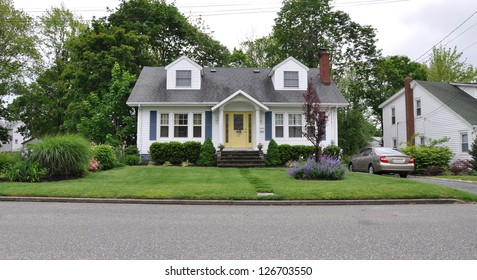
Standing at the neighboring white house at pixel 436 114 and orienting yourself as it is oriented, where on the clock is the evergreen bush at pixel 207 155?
The evergreen bush is roughly at 3 o'clock from the neighboring white house.

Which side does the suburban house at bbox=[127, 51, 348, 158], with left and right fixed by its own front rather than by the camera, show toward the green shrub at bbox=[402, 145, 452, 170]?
left

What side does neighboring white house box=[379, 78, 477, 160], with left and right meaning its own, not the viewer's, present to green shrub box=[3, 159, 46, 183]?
right

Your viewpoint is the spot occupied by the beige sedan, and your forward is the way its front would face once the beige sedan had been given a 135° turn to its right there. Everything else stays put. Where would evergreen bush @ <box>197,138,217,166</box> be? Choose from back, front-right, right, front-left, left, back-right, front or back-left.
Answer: back

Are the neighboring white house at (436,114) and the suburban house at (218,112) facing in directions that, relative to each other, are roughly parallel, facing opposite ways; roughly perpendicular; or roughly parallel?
roughly parallel

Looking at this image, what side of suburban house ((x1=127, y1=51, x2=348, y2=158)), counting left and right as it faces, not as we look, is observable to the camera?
front

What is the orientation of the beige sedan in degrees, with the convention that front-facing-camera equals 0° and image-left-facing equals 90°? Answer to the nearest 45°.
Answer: approximately 135°

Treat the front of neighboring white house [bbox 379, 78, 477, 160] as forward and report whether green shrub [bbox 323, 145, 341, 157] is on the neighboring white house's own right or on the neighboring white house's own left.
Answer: on the neighboring white house's own right

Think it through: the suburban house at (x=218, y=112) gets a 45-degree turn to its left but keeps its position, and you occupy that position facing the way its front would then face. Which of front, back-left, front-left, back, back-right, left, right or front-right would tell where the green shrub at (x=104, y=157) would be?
right

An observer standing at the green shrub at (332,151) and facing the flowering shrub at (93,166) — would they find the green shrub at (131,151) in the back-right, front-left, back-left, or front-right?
front-right

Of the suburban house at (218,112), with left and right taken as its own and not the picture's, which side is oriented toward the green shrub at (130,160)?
right

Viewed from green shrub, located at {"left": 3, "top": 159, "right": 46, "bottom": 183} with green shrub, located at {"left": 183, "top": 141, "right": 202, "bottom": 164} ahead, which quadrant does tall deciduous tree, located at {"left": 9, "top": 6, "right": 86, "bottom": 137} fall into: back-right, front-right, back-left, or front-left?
front-left

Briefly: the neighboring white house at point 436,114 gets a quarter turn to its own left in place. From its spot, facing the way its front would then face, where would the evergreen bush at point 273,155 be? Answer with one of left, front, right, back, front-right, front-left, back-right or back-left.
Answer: back

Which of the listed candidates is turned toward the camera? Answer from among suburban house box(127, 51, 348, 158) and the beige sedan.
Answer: the suburban house

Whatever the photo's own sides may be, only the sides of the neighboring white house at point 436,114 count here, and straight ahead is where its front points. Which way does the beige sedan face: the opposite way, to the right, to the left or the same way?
the opposite way

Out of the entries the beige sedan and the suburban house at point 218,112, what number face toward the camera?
1

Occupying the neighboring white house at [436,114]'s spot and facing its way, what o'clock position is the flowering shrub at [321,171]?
The flowering shrub is roughly at 2 o'clock from the neighboring white house.

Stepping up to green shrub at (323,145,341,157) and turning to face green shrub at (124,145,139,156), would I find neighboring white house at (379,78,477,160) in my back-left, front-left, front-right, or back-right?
back-right

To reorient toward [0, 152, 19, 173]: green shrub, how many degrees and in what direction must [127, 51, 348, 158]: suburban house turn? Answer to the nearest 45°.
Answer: approximately 45° to its right
